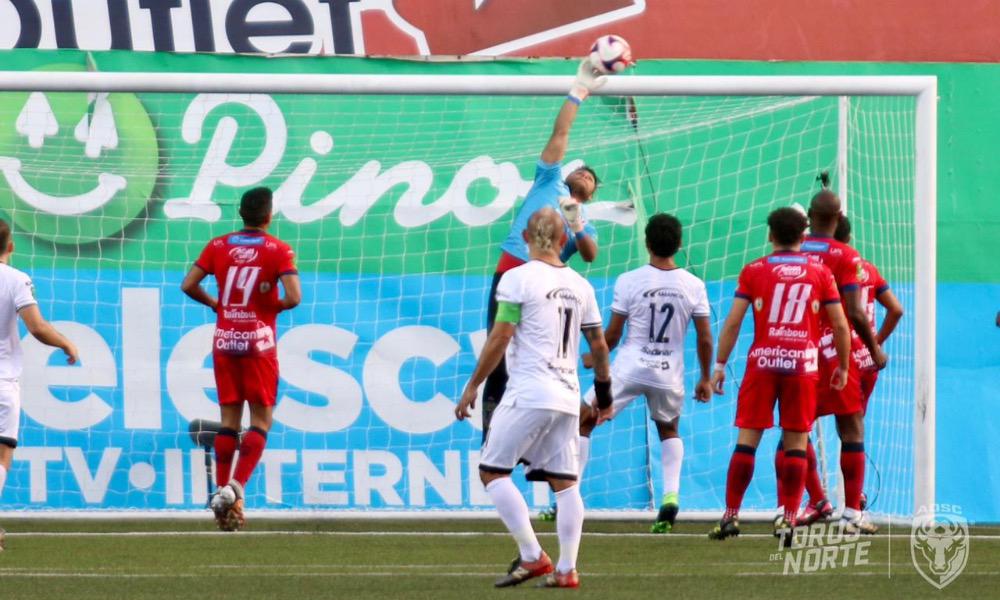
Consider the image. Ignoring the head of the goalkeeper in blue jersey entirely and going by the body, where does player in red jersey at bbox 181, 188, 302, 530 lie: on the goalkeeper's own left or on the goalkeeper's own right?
on the goalkeeper's own right

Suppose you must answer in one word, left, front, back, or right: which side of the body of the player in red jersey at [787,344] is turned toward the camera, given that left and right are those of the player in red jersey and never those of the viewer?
back

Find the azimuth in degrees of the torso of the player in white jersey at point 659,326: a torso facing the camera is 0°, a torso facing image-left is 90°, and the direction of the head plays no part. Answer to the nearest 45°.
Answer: approximately 180°

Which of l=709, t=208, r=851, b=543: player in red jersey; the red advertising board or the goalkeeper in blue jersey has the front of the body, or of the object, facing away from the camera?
the player in red jersey

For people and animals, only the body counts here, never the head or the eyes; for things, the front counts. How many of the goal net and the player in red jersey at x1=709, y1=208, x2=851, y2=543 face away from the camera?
1

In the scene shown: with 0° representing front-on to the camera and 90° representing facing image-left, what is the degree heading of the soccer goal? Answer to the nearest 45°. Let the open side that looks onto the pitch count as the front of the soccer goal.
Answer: approximately 0°
